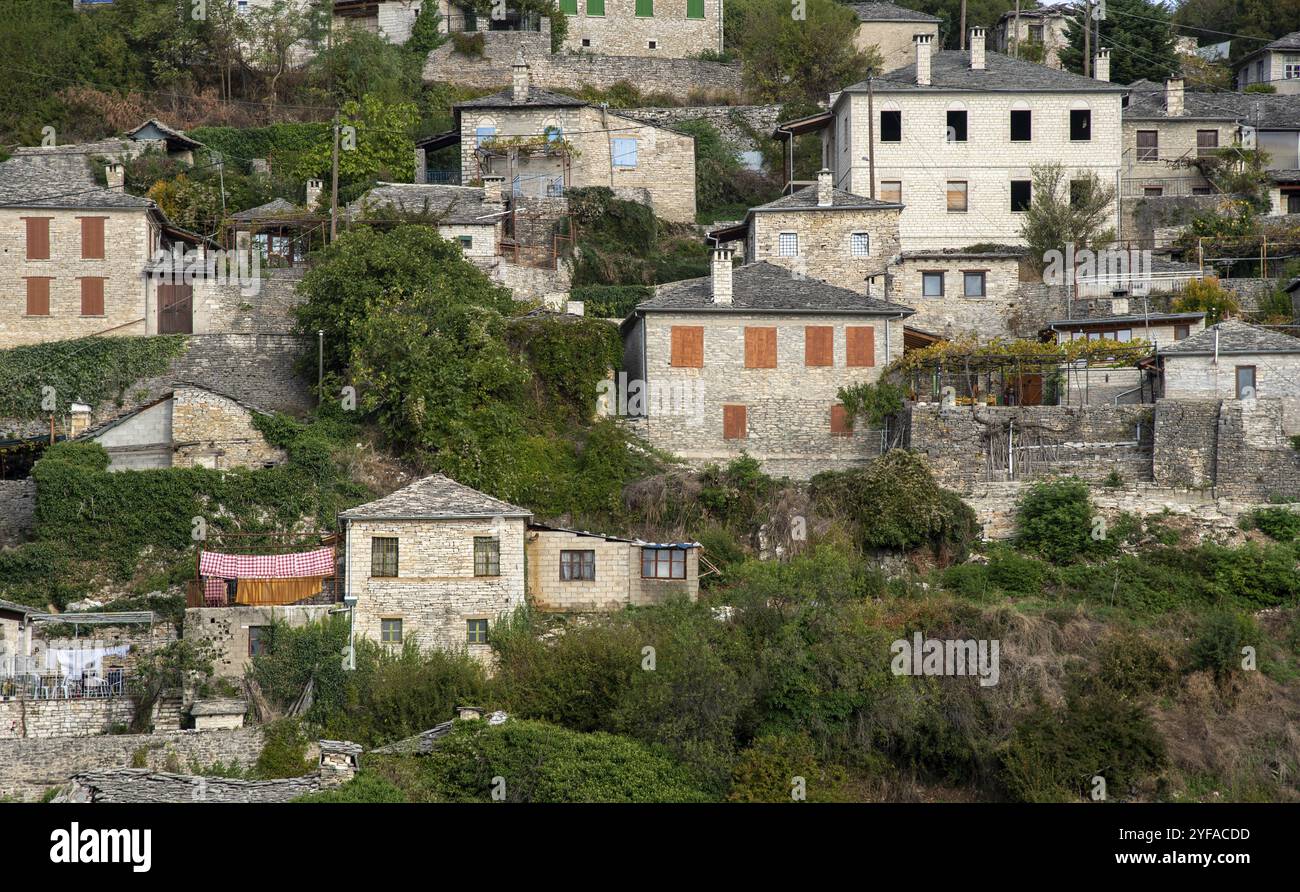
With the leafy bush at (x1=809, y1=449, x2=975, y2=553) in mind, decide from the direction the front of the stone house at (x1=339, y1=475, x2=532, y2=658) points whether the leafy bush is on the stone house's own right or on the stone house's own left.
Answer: on the stone house's own left

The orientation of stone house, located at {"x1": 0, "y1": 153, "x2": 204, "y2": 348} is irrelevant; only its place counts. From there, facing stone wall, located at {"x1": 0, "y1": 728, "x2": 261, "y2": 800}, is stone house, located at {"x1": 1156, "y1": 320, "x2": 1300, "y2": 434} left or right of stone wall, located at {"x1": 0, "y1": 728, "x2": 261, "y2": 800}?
left

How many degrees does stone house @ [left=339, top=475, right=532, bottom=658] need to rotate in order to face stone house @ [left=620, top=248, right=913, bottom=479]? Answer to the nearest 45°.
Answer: approximately 135° to its left

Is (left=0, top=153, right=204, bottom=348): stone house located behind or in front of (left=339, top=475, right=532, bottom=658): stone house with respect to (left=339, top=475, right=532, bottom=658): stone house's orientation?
behind

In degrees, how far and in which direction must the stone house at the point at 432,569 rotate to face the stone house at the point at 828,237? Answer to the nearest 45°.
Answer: approximately 135° to its left

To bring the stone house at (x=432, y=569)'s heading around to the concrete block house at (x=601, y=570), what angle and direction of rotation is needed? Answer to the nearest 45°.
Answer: approximately 90° to its left

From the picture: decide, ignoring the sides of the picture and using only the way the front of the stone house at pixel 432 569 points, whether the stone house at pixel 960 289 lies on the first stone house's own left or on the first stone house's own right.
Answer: on the first stone house's own left

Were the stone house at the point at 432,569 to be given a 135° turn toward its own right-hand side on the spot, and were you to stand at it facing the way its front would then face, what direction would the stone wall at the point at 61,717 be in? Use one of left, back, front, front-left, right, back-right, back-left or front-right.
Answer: front-left

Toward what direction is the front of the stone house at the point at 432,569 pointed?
toward the camera

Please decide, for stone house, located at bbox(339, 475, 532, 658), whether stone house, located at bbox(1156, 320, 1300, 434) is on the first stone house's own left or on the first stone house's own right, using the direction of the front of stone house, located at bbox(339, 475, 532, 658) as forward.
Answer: on the first stone house's own left

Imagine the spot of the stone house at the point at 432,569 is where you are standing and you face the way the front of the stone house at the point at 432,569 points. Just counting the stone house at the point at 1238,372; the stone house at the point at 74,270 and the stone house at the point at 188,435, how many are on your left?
1

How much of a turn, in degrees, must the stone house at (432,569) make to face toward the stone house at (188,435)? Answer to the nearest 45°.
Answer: approximately 135° to its right
